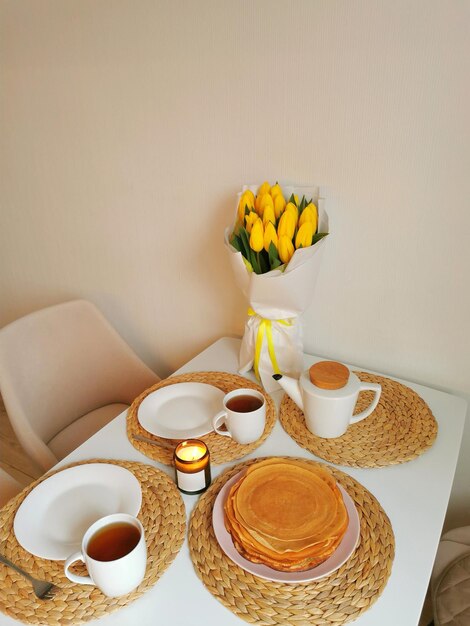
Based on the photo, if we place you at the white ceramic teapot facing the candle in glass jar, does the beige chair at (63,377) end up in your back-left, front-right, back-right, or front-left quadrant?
front-right

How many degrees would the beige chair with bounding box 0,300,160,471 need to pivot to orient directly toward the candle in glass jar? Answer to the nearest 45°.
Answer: approximately 45° to its right

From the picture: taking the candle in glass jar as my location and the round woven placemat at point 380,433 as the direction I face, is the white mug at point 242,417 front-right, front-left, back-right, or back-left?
front-left

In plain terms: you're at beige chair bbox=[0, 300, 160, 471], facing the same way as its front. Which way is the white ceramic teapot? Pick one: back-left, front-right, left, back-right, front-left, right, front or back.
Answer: front

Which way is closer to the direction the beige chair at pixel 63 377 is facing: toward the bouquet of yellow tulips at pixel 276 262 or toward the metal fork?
the bouquet of yellow tulips

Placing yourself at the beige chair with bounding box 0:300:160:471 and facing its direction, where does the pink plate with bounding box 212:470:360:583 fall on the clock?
The pink plate is roughly at 1 o'clock from the beige chair.

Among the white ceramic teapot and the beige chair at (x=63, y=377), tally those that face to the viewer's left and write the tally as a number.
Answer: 1

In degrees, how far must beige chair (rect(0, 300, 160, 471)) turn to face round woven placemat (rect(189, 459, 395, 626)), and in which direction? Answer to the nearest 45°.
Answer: approximately 45° to its right

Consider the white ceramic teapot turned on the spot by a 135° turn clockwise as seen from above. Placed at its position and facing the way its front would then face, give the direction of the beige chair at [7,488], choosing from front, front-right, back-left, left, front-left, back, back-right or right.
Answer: back-left

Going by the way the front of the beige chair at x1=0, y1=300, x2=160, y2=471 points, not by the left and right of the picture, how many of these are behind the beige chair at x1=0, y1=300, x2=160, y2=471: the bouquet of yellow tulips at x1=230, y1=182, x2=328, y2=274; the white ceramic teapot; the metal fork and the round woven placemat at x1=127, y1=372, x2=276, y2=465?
0

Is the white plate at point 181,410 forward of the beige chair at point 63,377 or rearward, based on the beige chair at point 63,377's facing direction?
forward

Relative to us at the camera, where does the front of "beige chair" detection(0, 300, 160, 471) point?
facing the viewer and to the right of the viewer

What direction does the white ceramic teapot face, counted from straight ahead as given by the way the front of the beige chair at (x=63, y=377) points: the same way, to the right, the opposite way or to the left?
the opposite way

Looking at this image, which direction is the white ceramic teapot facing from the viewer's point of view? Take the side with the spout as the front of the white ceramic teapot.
to the viewer's left
